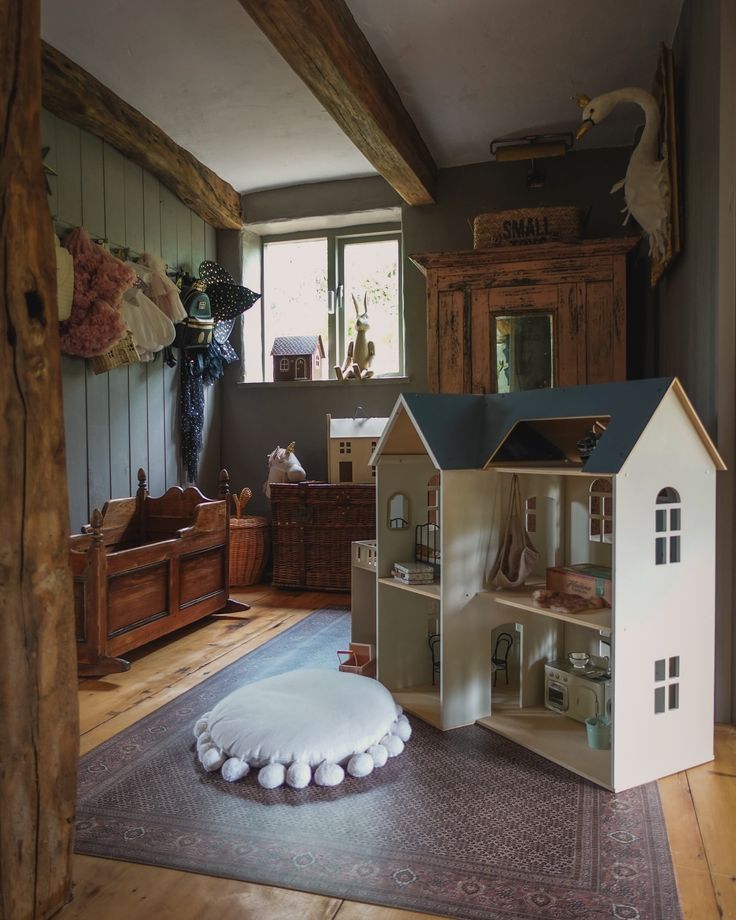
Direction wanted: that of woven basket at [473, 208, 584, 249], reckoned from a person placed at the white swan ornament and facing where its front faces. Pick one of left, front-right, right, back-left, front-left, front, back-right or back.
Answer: front-right

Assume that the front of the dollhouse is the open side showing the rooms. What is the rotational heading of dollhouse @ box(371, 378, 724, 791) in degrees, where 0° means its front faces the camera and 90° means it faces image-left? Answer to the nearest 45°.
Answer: approximately 45°

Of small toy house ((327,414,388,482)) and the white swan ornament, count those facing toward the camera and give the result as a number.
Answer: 1

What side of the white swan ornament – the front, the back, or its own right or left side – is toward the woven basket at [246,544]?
front

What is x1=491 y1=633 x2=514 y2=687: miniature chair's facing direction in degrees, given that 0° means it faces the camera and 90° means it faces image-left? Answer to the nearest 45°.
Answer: approximately 45°

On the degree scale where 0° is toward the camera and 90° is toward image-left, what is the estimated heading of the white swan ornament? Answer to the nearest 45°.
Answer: approximately 90°

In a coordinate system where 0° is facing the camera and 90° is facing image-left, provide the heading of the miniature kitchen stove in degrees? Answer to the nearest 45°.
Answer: approximately 45°

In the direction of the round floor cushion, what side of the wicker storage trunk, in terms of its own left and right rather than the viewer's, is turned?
front

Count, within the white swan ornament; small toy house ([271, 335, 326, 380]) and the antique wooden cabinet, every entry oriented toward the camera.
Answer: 2
